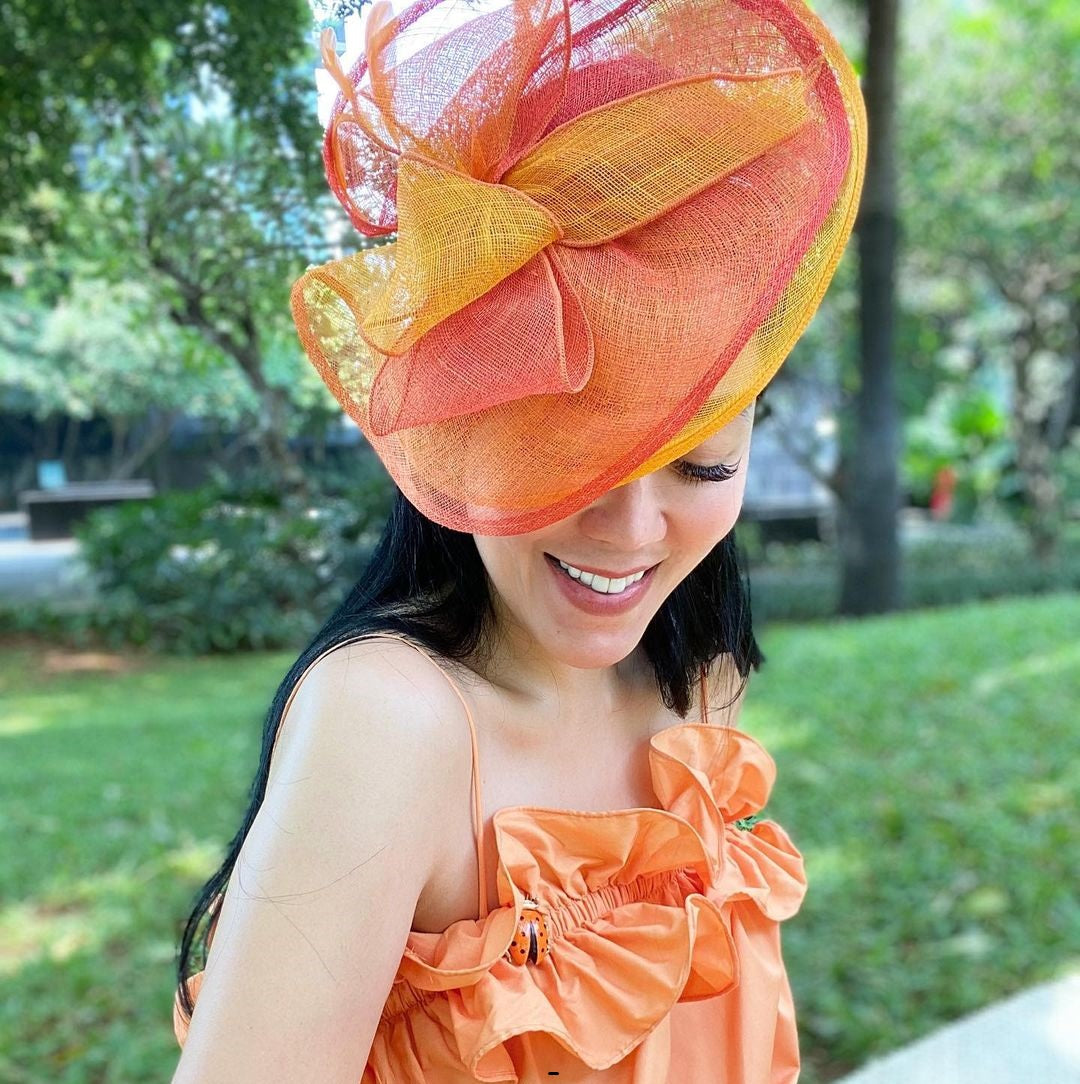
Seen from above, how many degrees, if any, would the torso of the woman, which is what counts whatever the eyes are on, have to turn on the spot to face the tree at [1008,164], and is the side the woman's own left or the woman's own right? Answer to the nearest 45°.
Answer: approximately 90° to the woman's own left

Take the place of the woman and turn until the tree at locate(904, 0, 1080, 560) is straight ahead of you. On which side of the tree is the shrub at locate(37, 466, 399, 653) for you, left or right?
left

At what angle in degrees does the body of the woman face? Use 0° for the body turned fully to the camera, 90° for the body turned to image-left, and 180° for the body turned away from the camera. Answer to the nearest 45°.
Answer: approximately 315°

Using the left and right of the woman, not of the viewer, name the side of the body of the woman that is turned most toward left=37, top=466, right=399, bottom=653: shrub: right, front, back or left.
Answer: back
